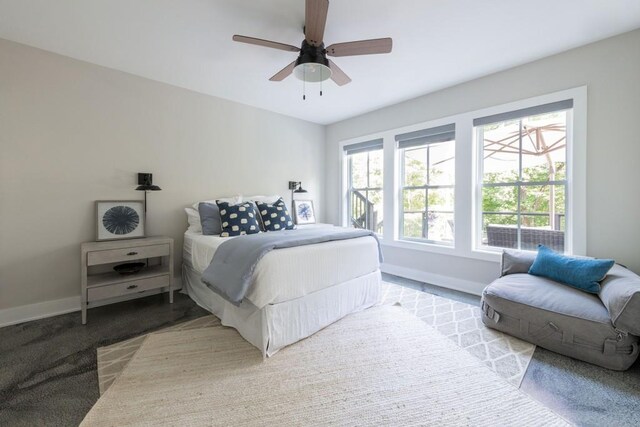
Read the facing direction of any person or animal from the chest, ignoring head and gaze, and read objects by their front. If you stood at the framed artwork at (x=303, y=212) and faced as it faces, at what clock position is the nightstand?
The nightstand is roughly at 3 o'clock from the framed artwork.

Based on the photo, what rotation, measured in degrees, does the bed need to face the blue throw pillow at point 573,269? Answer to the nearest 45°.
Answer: approximately 45° to its left

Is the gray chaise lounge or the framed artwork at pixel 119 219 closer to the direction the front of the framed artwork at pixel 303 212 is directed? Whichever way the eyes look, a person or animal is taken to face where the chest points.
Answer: the gray chaise lounge

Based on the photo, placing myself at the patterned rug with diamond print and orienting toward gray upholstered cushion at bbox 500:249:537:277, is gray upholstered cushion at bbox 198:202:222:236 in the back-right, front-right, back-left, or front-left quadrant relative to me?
back-left

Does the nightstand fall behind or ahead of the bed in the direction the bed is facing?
behind

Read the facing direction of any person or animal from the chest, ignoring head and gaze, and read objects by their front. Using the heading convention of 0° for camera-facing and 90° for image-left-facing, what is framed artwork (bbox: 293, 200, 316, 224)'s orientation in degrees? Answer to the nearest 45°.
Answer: approximately 315°

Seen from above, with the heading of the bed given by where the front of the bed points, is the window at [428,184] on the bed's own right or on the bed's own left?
on the bed's own left

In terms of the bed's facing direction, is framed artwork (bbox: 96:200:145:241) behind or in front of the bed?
behind
